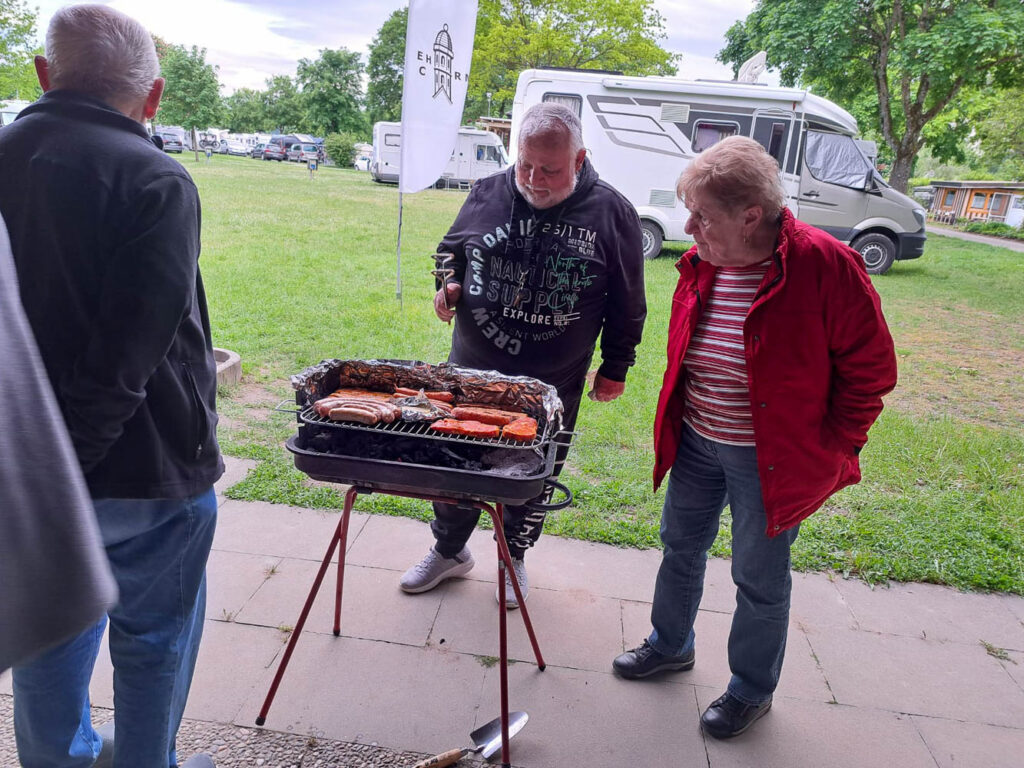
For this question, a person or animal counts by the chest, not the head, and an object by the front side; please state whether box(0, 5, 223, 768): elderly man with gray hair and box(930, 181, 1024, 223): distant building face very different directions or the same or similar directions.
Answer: very different directions

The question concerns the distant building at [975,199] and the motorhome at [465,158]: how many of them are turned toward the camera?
1

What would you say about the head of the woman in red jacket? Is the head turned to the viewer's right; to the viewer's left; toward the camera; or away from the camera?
to the viewer's left

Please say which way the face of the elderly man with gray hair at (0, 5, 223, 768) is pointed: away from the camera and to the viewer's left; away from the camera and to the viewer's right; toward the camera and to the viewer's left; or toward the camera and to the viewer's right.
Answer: away from the camera and to the viewer's right

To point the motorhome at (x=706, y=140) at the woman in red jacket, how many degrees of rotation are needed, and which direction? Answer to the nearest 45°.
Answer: approximately 90° to its right

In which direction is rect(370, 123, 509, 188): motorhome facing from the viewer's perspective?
to the viewer's right

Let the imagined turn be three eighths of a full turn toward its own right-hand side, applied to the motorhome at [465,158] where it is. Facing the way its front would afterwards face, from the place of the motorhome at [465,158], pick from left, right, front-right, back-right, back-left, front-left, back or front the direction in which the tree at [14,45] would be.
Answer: front

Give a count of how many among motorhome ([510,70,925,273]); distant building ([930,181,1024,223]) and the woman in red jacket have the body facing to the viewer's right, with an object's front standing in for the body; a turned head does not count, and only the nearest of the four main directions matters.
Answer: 1

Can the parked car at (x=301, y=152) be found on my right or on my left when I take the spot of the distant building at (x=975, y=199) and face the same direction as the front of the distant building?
on my right

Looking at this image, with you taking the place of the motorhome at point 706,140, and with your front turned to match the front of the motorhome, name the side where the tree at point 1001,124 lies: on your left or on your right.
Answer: on your left

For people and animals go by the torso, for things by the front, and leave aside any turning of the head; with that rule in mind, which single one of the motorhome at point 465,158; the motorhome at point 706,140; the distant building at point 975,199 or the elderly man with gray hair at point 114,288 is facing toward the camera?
the distant building

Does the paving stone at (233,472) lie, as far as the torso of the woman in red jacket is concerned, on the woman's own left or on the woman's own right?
on the woman's own right

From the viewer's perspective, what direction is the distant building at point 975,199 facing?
toward the camera

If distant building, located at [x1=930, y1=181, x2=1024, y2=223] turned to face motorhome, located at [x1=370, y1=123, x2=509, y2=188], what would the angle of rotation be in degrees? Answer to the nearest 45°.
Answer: approximately 45° to its right

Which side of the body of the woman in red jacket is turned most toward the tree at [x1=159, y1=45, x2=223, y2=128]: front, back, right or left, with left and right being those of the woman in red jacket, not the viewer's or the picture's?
right

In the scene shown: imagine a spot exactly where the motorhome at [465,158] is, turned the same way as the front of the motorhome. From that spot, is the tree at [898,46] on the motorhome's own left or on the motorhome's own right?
on the motorhome's own right

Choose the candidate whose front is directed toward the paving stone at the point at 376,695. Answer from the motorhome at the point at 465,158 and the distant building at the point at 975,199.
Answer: the distant building

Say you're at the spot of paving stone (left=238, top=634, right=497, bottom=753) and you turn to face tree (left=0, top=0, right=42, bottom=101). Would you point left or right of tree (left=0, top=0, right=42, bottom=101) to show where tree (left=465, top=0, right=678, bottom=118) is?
right
